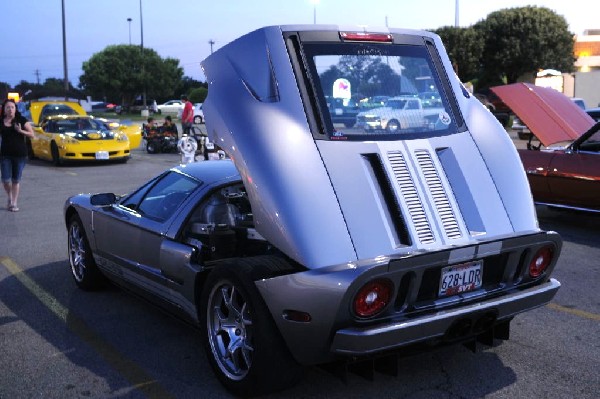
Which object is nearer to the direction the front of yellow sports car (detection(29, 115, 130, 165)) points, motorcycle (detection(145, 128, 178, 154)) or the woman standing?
the woman standing

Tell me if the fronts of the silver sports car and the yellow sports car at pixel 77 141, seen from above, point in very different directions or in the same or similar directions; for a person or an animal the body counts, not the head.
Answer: very different directions

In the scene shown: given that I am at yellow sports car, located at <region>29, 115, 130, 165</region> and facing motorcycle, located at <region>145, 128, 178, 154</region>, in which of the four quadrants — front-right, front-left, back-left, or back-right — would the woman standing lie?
back-right

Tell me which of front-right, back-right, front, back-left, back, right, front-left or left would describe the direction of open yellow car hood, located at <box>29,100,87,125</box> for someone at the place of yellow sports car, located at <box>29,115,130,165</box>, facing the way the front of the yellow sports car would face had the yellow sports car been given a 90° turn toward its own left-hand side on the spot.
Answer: front-left

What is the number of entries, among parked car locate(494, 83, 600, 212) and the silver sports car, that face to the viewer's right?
0

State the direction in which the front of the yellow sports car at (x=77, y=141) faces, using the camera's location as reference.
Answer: facing the viewer and to the right of the viewer

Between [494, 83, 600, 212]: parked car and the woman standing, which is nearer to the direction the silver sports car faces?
the woman standing

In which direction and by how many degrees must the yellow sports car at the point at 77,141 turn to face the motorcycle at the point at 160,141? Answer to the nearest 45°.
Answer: approximately 90° to its left

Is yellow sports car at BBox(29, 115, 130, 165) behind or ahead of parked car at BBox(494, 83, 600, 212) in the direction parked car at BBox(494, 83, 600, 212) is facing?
ahead

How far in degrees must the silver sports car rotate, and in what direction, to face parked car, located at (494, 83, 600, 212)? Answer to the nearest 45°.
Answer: approximately 90° to its right

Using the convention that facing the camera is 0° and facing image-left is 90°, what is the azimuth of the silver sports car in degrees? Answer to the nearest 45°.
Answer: approximately 135°

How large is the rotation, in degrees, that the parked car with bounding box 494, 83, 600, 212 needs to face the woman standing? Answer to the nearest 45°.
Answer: approximately 45° to its left

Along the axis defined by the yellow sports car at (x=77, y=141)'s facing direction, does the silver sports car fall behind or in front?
in front

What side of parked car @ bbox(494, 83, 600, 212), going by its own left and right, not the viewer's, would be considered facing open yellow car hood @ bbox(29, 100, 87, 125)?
front

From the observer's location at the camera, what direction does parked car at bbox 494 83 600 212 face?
facing away from the viewer and to the left of the viewer
